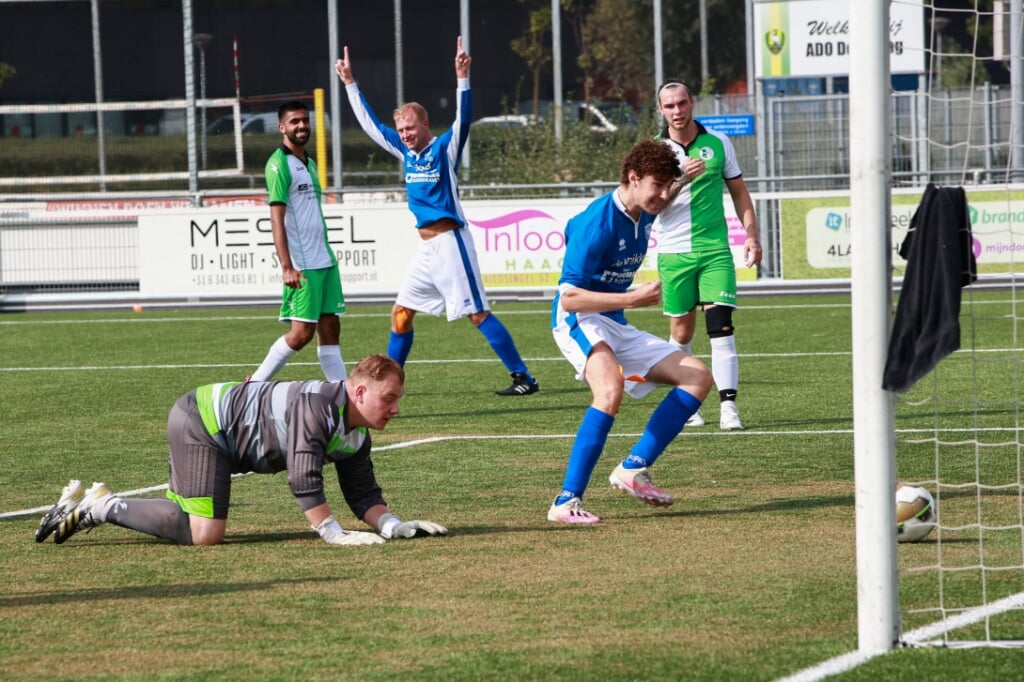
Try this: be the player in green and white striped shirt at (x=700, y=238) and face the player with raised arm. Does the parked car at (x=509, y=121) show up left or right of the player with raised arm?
right

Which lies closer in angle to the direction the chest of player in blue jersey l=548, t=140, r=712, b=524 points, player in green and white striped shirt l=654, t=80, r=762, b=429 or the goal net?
the goal net

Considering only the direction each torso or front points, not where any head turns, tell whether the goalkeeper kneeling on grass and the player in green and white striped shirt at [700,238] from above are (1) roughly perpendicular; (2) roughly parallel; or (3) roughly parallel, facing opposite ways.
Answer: roughly perpendicular

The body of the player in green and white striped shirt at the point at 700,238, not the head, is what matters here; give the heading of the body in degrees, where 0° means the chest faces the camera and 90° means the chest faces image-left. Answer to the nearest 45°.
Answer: approximately 0°

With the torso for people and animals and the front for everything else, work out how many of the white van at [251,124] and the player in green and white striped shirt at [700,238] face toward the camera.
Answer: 1

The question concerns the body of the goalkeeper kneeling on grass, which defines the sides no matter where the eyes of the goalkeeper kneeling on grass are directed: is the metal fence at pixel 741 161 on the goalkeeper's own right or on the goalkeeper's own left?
on the goalkeeper's own left

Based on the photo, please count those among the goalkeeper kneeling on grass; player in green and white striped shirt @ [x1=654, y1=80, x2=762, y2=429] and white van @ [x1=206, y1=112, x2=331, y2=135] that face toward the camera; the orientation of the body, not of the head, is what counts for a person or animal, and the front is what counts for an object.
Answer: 1

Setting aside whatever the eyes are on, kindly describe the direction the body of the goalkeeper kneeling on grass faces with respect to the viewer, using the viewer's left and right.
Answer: facing to the right of the viewer

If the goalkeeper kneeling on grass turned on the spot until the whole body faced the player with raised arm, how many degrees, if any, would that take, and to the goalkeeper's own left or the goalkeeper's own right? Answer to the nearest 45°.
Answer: approximately 90° to the goalkeeper's own left

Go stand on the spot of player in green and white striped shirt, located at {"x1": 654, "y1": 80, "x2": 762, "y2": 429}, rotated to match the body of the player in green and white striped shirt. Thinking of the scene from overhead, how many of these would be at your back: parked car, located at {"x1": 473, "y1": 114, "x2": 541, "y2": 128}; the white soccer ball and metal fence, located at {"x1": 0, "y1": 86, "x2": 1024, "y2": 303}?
2
